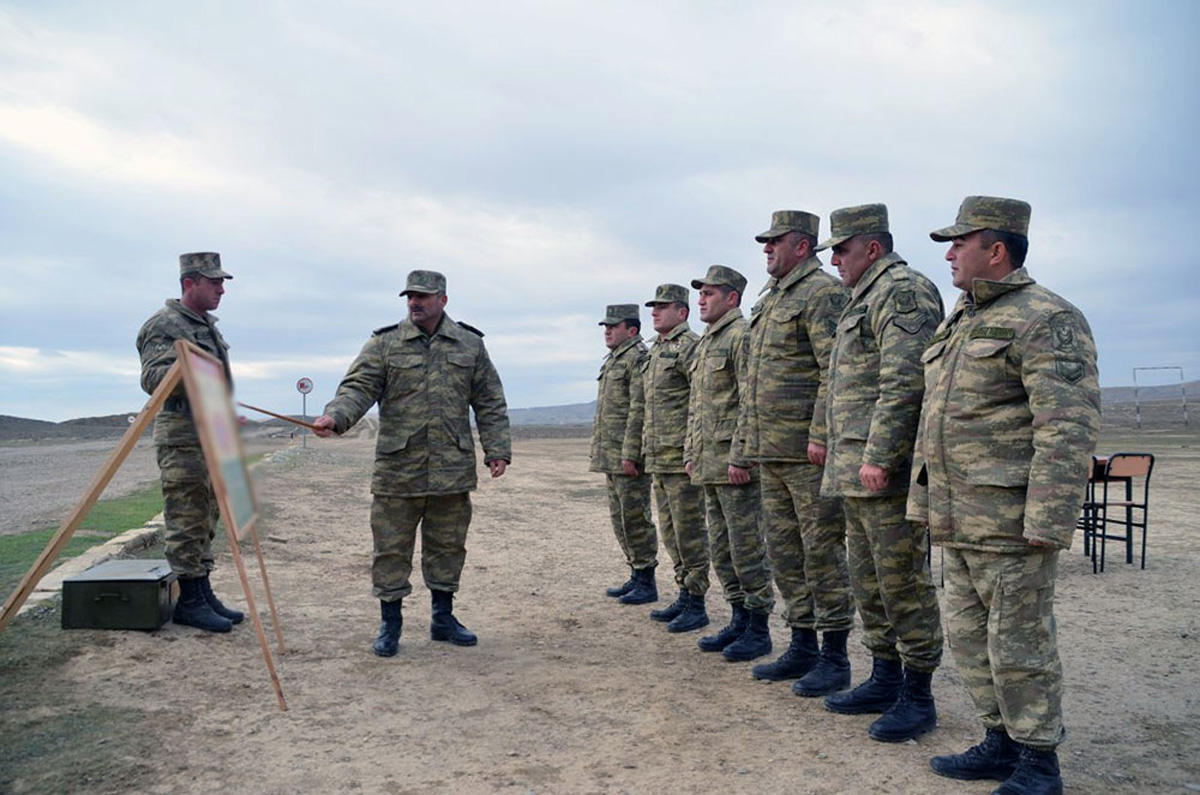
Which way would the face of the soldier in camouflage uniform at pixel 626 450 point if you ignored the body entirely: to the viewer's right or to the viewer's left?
to the viewer's left

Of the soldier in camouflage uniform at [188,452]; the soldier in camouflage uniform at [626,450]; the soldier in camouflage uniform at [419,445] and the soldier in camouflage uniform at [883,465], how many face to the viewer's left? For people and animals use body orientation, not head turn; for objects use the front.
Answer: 2

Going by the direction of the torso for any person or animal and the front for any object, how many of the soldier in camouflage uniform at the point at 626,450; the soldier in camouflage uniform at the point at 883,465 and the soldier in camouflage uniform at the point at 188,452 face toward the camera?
0

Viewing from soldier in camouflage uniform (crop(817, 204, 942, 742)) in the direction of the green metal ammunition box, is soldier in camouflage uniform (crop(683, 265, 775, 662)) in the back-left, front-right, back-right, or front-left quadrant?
front-right

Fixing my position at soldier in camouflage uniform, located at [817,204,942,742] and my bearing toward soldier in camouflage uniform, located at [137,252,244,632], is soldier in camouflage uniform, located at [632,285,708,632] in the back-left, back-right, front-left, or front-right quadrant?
front-right

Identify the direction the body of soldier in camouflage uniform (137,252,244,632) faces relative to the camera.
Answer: to the viewer's right

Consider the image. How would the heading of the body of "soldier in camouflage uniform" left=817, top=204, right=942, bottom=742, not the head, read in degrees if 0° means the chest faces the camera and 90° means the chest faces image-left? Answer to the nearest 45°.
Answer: approximately 90°

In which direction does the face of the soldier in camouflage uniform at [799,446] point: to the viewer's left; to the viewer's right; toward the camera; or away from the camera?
to the viewer's left

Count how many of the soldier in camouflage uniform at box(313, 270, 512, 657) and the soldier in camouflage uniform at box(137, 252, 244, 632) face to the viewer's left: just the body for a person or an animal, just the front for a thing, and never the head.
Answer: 0

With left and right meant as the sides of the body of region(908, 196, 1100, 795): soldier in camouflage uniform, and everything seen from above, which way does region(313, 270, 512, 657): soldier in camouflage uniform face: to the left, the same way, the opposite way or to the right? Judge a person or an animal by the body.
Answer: to the left

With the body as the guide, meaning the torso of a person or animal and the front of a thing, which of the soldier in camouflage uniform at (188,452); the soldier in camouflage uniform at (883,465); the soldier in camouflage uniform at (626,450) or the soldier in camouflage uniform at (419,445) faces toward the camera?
the soldier in camouflage uniform at (419,445)

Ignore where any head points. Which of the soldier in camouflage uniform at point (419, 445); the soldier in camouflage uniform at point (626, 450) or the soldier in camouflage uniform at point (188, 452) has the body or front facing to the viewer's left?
the soldier in camouflage uniform at point (626, 450)

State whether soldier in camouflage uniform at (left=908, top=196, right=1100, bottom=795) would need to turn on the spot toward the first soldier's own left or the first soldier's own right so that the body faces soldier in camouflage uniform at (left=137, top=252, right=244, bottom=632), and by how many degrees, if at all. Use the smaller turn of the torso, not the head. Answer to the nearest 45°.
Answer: approximately 45° to the first soldier's own right

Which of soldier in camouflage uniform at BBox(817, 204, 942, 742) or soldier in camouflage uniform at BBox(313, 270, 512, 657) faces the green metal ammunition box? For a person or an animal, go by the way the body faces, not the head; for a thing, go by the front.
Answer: soldier in camouflage uniform at BBox(817, 204, 942, 742)

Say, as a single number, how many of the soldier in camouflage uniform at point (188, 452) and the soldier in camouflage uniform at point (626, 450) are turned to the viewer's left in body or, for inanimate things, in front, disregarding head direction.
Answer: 1
